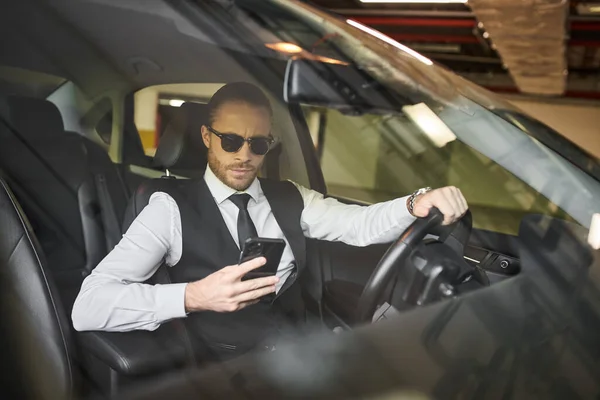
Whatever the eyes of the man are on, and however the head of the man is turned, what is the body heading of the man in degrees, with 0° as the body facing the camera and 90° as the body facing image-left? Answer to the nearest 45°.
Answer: approximately 315°
